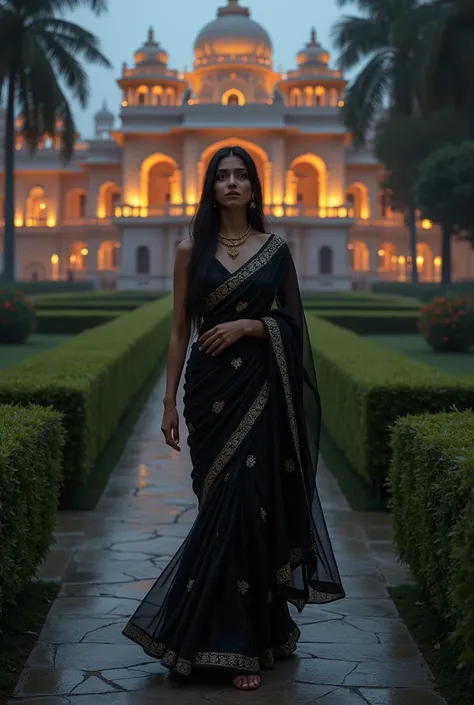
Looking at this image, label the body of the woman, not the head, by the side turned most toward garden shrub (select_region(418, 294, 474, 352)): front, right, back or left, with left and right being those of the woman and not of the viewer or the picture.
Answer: back

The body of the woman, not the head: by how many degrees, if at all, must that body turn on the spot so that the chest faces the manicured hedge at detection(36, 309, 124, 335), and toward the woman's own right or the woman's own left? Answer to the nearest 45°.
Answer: approximately 180°

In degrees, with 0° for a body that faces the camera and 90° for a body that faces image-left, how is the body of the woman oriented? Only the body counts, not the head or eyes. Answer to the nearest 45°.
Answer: approximately 0°

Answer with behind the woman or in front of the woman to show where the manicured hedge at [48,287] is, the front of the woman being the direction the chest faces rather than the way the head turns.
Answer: behind

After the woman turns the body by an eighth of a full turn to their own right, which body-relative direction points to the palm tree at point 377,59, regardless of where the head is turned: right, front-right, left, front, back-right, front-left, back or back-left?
back-right

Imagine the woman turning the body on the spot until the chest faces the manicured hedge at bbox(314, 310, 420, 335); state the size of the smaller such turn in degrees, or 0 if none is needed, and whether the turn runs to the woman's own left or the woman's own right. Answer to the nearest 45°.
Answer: approximately 180°

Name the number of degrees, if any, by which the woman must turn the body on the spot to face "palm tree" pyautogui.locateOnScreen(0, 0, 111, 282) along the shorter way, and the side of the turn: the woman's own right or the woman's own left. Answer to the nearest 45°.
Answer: approximately 180°

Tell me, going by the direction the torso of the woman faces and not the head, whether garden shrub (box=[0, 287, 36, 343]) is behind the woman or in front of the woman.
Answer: behind

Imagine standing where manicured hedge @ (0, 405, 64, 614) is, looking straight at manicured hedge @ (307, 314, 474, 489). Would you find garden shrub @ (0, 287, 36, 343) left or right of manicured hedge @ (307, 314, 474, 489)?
left

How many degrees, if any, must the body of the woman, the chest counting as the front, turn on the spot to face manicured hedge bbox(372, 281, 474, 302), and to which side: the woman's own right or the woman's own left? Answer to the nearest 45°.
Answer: approximately 180°

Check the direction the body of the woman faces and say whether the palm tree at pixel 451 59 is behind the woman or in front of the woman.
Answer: behind
